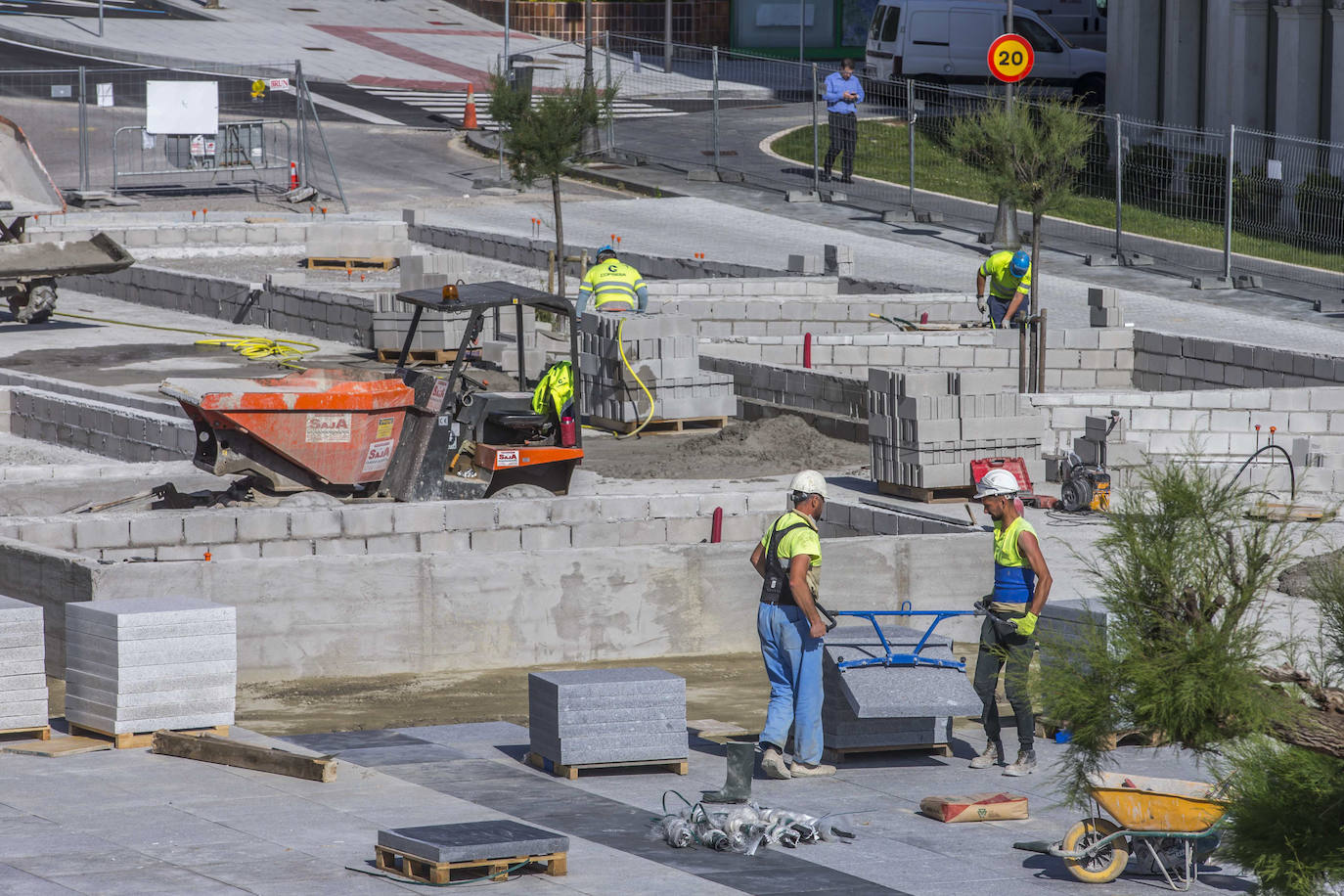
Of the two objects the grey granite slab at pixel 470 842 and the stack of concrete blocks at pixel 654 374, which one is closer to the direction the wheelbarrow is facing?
the grey granite slab

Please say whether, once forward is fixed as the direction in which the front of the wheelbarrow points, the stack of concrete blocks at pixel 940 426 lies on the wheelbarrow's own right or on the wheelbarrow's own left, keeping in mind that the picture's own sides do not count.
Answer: on the wheelbarrow's own right

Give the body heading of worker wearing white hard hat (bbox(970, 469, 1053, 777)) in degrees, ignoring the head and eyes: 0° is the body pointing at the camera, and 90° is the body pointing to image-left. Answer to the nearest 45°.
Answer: approximately 90°

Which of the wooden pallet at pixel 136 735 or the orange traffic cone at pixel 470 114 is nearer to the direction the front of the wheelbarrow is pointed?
the wooden pallet

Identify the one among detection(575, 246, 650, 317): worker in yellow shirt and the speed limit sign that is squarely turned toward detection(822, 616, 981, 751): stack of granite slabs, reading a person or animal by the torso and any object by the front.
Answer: the speed limit sign

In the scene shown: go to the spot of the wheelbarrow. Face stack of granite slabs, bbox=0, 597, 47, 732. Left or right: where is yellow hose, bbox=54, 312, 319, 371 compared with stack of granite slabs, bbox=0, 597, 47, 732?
right

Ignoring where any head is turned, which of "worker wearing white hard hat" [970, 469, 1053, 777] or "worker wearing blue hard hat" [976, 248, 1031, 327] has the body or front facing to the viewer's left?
the worker wearing white hard hat

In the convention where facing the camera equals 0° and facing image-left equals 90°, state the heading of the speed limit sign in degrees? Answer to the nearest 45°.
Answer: approximately 0°

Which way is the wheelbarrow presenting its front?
to the viewer's left

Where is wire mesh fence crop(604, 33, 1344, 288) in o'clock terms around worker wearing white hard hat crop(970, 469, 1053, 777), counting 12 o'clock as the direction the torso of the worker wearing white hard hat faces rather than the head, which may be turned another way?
The wire mesh fence is roughly at 3 o'clock from the worker wearing white hard hat.

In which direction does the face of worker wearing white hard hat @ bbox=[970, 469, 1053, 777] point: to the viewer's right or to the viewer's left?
to the viewer's left
